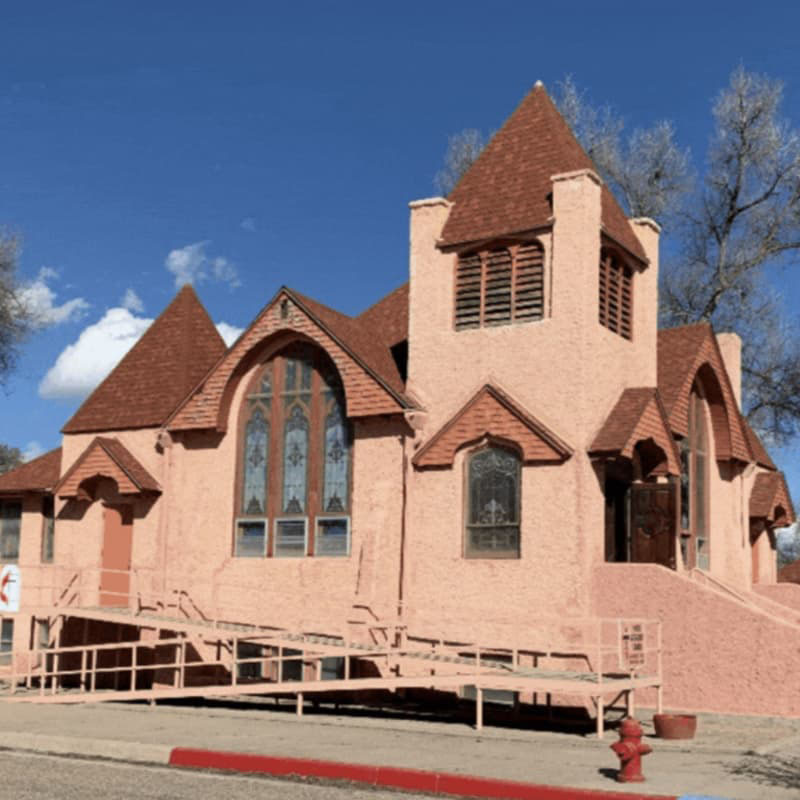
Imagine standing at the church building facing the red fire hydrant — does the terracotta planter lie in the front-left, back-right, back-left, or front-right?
front-left

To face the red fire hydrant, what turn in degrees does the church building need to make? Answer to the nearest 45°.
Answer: approximately 45° to its right

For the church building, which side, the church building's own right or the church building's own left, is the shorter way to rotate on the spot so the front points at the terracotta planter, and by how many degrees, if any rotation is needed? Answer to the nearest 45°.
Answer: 0° — it already faces it

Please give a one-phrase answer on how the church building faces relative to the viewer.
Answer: facing the viewer and to the right of the viewer

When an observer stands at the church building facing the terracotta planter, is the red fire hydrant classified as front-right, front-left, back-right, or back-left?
front-right
